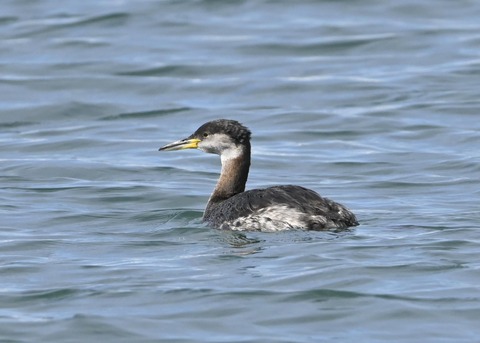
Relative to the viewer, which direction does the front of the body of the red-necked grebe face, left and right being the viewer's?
facing to the left of the viewer
